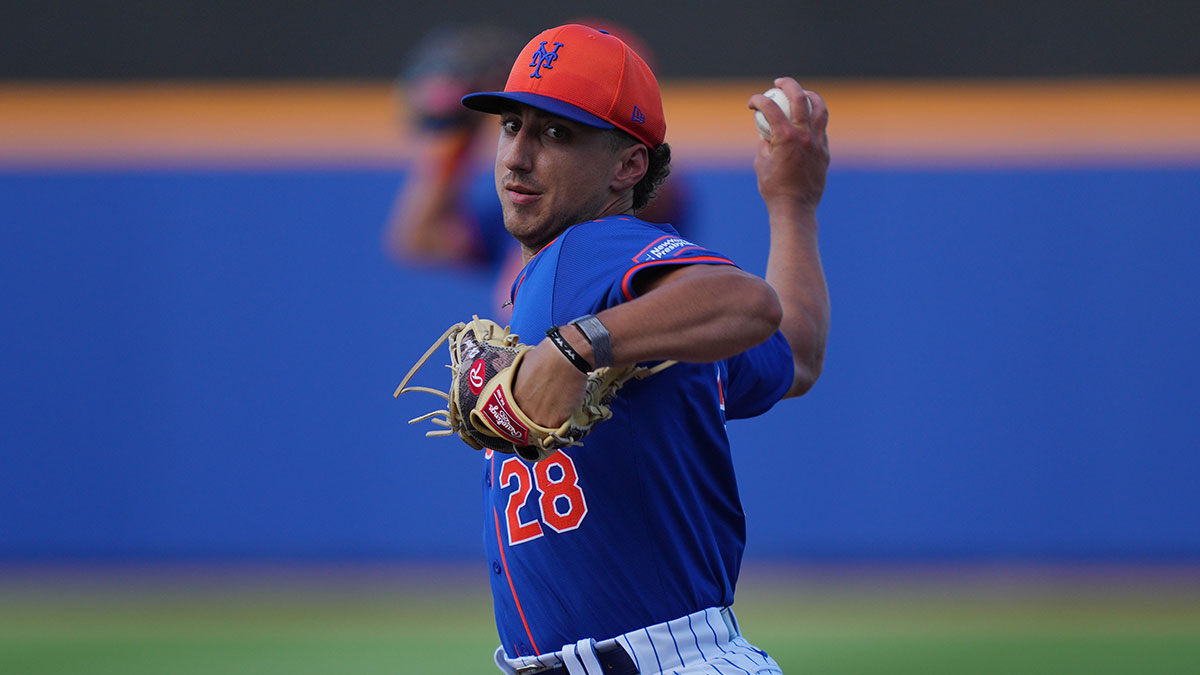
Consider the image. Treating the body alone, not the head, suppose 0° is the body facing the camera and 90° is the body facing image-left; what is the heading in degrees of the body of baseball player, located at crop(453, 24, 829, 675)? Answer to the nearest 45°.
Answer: approximately 45°

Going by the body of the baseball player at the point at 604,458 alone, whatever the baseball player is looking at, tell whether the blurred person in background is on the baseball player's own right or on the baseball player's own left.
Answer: on the baseball player's own right
